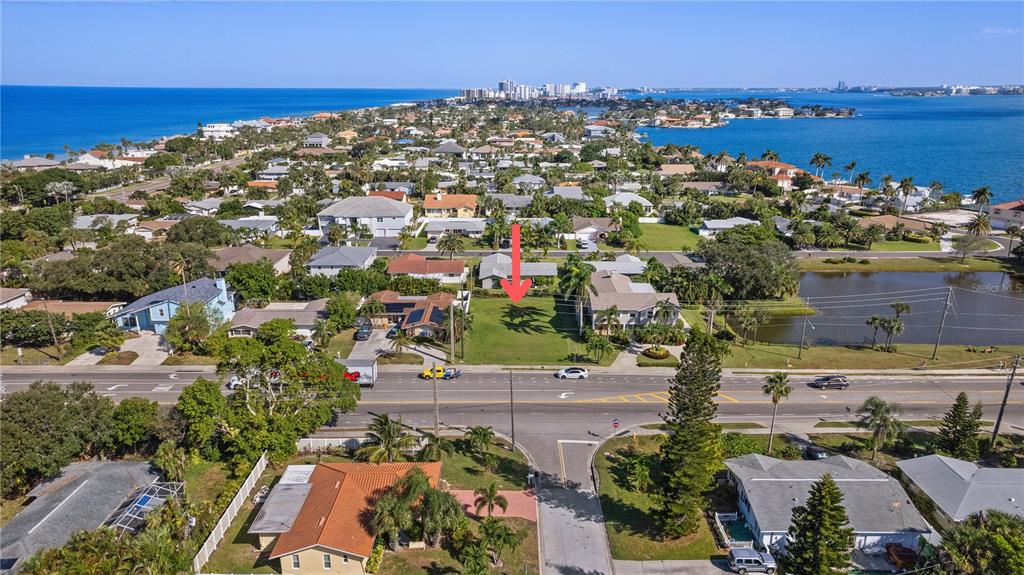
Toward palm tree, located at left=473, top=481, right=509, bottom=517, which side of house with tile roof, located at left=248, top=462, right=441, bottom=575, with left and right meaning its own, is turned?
front

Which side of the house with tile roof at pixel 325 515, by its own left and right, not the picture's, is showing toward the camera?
right

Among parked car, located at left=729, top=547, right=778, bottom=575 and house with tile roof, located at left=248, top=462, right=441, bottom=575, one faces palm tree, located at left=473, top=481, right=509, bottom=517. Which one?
the house with tile roof

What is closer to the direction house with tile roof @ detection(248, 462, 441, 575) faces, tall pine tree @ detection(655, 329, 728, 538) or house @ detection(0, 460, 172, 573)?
the tall pine tree

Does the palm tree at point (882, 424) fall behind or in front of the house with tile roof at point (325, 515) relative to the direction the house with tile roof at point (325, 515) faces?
in front
